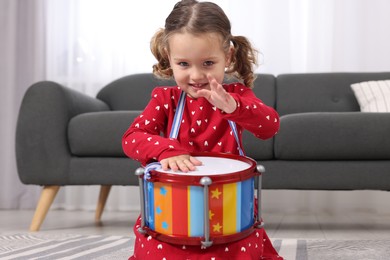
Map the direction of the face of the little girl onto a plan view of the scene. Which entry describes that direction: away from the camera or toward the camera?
toward the camera

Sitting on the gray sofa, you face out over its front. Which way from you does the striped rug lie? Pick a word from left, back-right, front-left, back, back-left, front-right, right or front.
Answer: front

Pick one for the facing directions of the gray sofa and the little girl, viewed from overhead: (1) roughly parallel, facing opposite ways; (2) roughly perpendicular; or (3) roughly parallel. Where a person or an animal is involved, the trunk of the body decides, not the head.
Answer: roughly parallel

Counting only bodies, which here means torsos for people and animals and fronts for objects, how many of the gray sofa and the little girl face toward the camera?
2

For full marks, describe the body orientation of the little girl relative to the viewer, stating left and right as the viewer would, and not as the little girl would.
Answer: facing the viewer

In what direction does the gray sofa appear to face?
toward the camera

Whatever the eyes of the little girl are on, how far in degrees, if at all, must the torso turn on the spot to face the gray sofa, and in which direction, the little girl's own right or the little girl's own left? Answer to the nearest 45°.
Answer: approximately 180°
